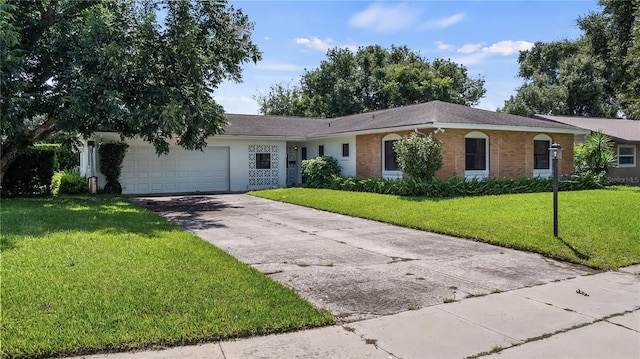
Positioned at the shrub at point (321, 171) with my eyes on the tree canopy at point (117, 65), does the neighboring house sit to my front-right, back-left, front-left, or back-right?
back-left

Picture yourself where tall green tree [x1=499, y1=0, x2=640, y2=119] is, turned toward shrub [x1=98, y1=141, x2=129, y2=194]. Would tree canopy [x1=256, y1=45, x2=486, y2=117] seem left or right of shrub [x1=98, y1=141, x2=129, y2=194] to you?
right

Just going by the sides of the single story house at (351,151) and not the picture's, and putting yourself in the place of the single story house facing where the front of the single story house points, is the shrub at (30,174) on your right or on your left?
on your right

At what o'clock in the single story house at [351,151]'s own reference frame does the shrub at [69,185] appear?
The shrub is roughly at 4 o'clock from the single story house.

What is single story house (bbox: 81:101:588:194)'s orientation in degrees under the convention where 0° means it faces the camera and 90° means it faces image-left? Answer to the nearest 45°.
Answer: approximately 315°

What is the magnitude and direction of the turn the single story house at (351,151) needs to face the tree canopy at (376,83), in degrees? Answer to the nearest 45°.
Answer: approximately 135° to its left

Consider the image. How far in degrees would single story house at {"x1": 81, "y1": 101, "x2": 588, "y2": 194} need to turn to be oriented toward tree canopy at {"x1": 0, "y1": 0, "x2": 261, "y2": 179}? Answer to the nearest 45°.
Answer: approximately 90° to its right

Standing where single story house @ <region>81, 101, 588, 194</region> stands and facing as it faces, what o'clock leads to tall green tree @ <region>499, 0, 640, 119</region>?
The tall green tree is roughly at 9 o'clock from the single story house.

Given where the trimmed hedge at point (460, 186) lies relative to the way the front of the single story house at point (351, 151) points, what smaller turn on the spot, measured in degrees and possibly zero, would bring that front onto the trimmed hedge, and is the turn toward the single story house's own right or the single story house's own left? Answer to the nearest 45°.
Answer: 0° — it already faces it

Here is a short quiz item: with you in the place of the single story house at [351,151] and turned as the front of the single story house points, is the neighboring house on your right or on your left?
on your left
